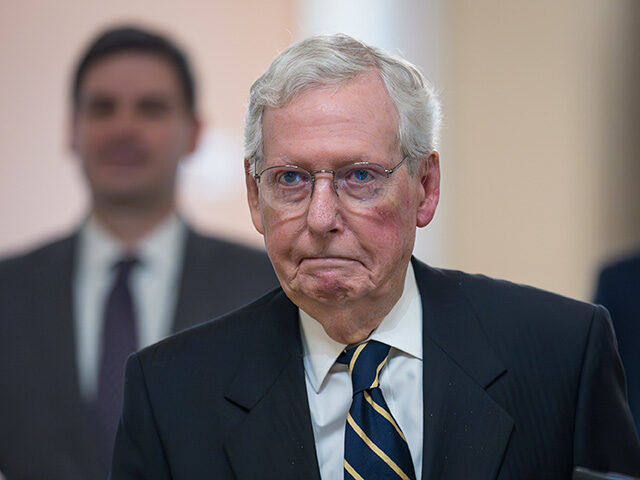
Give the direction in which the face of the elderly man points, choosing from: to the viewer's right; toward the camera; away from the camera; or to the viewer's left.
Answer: toward the camera

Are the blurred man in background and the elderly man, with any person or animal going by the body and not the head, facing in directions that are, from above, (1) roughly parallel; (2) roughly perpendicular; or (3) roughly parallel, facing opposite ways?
roughly parallel

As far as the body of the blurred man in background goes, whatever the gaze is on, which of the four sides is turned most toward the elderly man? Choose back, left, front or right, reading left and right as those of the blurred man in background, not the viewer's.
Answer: front

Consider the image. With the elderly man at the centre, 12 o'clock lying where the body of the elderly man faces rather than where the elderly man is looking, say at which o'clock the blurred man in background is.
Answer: The blurred man in background is roughly at 5 o'clock from the elderly man.

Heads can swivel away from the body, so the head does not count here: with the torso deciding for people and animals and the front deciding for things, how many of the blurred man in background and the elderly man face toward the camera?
2

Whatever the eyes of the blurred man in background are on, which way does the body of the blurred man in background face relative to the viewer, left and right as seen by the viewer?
facing the viewer

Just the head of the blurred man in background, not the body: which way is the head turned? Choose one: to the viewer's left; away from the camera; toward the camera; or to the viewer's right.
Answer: toward the camera

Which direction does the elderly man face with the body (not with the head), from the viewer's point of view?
toward the camera
